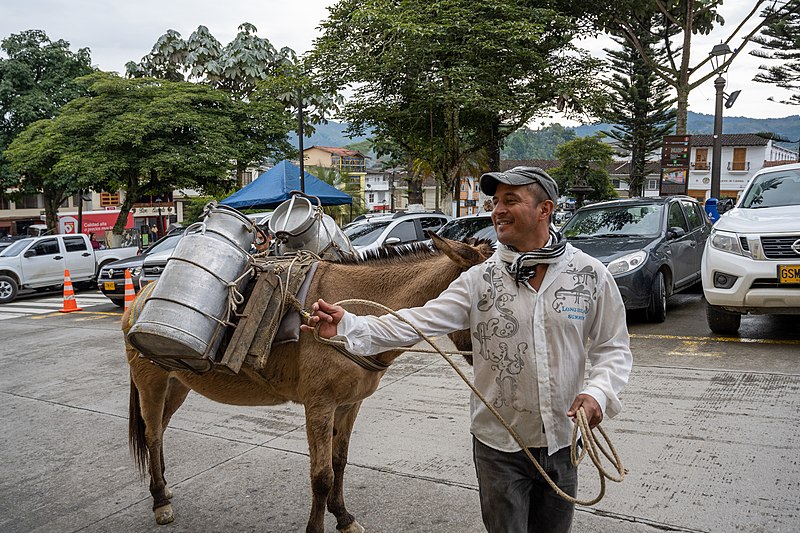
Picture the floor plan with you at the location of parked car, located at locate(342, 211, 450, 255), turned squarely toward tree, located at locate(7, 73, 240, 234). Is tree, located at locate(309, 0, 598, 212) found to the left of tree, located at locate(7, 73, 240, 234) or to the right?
right

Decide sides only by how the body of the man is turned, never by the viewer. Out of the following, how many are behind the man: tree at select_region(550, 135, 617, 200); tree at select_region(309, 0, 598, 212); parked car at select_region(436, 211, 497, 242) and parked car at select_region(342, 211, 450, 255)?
4

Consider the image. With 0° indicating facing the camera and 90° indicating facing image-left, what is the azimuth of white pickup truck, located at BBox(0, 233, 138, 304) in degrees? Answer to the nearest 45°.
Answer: approximately 45°

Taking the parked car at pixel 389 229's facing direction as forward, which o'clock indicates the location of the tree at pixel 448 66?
The tree is roughly at 5 o'clock from the parked car.

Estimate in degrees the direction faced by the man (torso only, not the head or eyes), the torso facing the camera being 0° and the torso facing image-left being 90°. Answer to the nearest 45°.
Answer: approximately 0°

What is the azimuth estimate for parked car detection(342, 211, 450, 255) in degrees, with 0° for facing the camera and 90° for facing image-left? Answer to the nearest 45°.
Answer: approximately 45°

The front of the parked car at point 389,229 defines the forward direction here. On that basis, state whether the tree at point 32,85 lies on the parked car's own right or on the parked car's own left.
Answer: on the parked car's own right

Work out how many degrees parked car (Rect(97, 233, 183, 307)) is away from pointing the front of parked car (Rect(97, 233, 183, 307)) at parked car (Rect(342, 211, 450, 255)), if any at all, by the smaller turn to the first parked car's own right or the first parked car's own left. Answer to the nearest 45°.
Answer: approximately 90° to the first parked car's own left

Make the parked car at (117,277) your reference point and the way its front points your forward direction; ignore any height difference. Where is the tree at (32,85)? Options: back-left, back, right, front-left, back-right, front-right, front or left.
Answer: back-right

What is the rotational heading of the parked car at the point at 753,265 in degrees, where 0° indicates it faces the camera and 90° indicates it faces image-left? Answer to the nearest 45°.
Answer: approximately 0°

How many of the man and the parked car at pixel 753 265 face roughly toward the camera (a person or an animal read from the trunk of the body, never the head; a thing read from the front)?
2

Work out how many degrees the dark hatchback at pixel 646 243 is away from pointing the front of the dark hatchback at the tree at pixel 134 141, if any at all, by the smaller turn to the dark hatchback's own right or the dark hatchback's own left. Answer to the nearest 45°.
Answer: approximately 90° to the dark hatchback's own right
